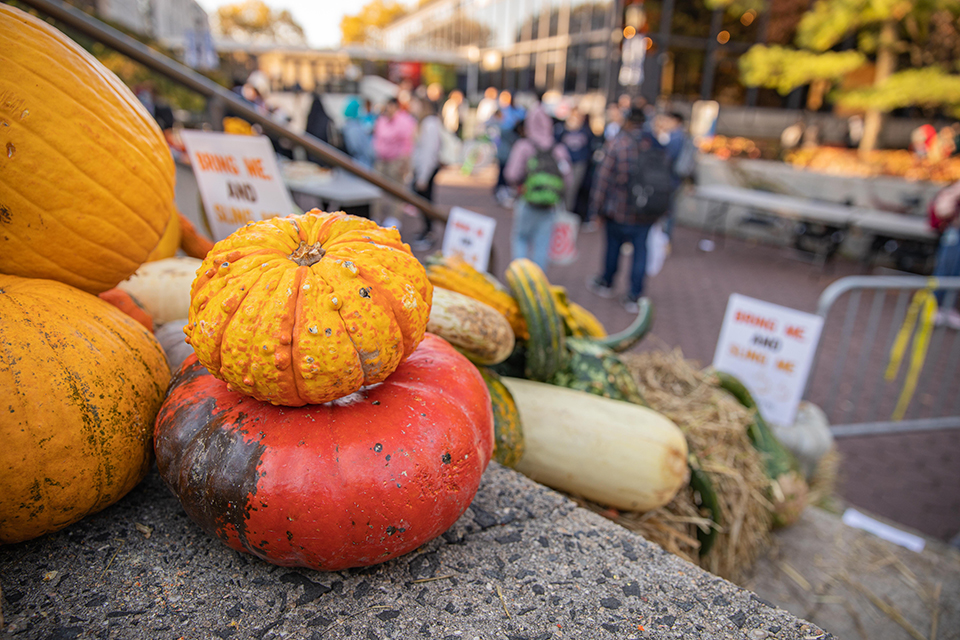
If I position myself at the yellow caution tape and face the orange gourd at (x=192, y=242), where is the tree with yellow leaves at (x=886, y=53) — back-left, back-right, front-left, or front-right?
back-right

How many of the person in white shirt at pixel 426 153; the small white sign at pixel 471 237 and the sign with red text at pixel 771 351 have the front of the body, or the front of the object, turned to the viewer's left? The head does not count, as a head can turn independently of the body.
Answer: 1

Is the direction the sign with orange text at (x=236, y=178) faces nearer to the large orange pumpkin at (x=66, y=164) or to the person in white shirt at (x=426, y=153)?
the large orange pumpkin

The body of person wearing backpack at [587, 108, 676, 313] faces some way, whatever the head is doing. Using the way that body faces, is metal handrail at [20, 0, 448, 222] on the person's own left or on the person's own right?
on the person's own left

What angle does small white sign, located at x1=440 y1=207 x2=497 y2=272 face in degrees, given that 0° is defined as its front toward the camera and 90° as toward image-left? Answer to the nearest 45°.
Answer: approximately 0°

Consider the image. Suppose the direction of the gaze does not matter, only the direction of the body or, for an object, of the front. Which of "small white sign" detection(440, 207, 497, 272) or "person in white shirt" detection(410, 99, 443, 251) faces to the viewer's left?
the person in white shirt

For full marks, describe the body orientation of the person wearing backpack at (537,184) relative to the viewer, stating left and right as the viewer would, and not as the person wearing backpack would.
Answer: facing away from the viewer and to the left of the viewer

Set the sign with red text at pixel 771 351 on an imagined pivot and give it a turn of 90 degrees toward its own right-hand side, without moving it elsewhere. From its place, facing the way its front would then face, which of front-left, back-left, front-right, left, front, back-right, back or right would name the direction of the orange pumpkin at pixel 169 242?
front-left

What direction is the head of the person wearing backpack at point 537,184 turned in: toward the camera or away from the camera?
away from the camera

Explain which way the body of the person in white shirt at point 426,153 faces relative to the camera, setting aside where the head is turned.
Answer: to the viewer's left
